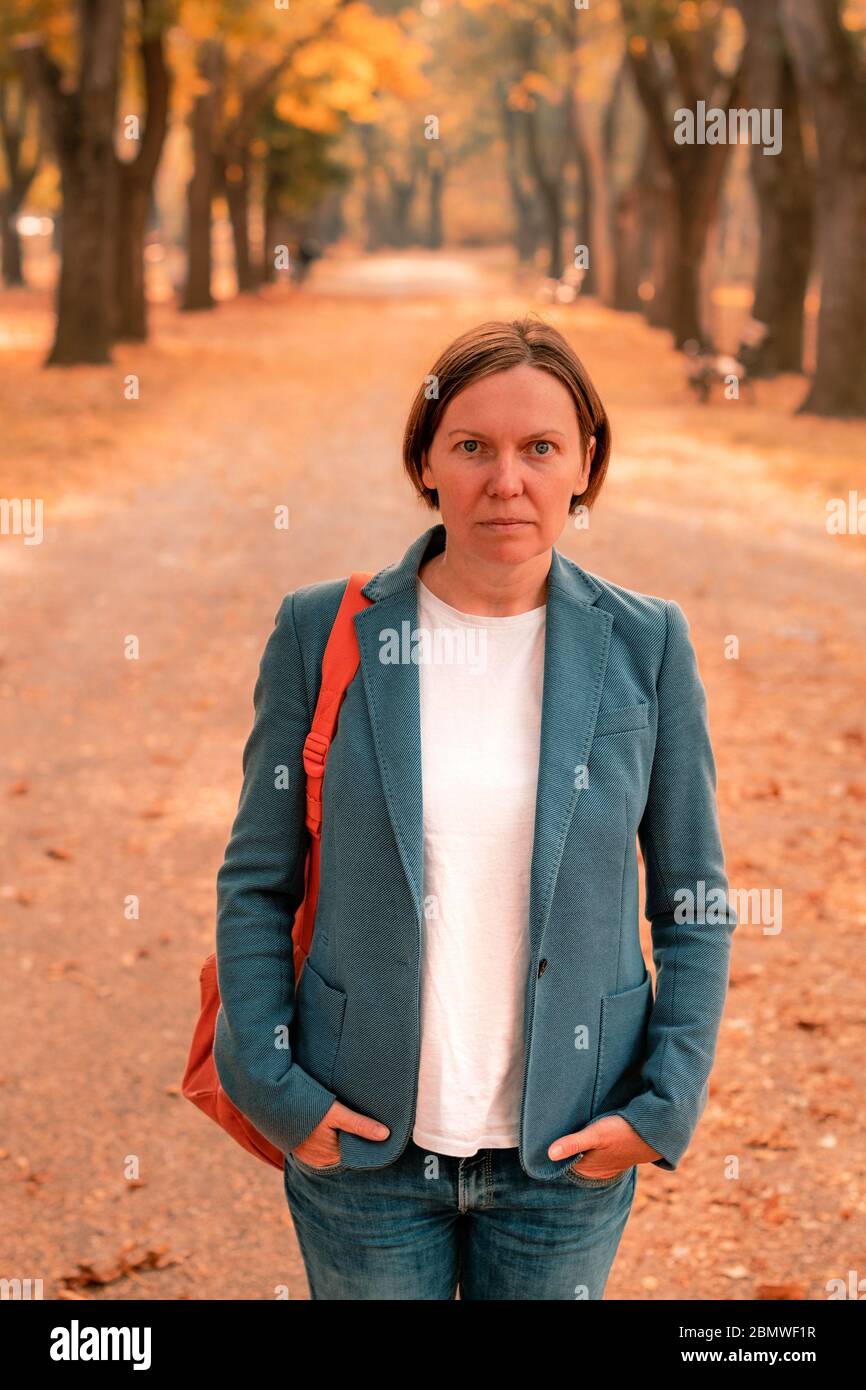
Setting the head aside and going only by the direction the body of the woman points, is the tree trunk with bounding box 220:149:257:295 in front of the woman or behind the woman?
behind

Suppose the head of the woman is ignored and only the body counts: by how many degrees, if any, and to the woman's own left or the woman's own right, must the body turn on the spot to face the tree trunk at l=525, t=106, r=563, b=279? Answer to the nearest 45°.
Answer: approximately 180°

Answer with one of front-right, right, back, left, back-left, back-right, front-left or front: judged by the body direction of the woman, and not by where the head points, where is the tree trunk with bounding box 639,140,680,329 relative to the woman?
back

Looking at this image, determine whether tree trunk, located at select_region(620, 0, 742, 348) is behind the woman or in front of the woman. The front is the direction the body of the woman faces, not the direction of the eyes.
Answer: behind

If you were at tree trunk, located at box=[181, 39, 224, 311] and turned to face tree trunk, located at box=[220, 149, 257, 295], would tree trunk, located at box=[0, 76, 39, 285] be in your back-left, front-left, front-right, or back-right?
front-left

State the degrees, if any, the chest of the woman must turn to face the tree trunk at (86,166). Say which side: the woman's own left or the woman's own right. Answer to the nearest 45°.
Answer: approximately 180°

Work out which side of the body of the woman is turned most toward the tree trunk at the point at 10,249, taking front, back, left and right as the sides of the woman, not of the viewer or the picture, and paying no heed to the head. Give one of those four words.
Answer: back

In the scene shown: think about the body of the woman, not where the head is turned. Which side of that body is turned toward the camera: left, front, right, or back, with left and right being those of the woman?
front

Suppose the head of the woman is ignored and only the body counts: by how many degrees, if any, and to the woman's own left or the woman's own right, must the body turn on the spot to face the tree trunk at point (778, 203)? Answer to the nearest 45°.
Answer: approximately 180°

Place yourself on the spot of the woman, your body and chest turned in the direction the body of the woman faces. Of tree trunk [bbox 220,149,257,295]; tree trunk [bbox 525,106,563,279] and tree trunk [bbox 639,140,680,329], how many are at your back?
3

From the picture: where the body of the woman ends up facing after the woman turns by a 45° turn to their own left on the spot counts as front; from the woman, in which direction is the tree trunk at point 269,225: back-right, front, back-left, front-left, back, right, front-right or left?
back-left

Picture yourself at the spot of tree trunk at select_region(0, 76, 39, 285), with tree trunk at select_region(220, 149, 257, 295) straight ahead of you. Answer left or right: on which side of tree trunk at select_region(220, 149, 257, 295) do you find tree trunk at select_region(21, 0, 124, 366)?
right

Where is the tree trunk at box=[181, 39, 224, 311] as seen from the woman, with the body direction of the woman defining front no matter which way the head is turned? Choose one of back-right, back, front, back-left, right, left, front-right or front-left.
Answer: back
